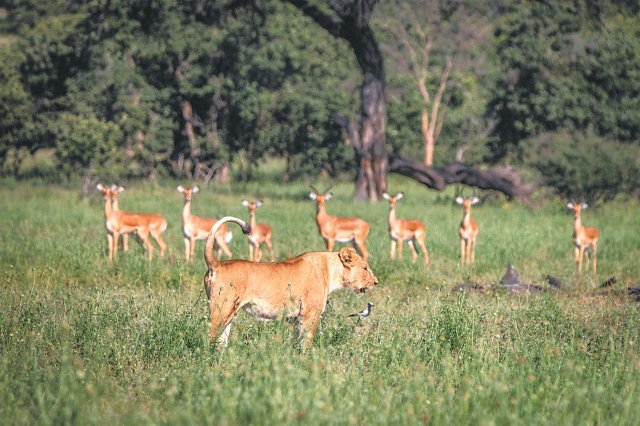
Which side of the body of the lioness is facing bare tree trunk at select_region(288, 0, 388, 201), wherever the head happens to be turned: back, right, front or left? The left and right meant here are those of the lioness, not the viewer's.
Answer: left

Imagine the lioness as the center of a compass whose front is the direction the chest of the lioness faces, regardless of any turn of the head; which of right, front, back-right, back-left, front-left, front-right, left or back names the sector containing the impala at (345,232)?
left

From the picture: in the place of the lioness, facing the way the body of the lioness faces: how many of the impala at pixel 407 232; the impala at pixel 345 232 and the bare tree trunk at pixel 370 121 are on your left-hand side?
3

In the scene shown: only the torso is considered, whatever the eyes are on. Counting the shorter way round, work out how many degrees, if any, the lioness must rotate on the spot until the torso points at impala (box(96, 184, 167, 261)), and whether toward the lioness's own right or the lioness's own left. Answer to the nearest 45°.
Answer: approximately 90° to the lioness's own left

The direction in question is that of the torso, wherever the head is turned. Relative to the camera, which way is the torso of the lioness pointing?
to the viewer's right

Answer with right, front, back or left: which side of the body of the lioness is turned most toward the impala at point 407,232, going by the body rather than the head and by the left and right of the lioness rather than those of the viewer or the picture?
left
